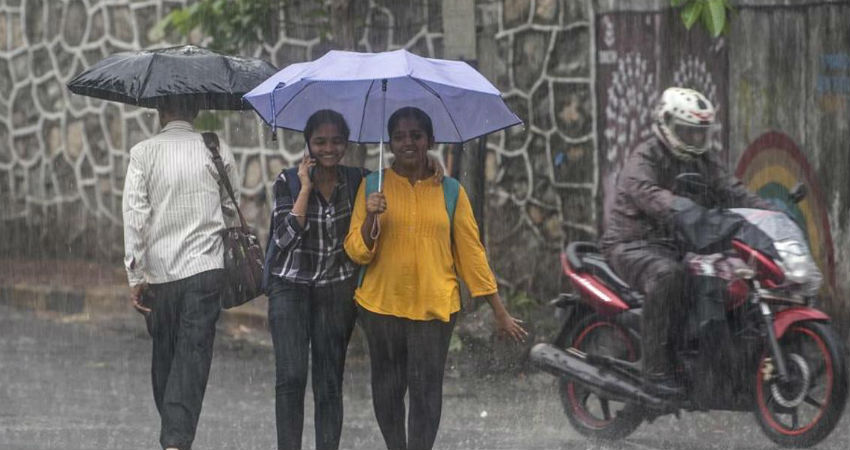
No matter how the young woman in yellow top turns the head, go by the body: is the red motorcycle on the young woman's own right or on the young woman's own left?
on the young woman's own left

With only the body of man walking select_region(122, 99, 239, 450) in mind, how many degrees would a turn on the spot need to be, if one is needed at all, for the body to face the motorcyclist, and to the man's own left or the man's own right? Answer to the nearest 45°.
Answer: approximately 90° to the man's own right

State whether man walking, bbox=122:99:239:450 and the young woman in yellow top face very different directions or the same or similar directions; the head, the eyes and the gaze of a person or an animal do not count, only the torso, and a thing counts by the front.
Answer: very different directions

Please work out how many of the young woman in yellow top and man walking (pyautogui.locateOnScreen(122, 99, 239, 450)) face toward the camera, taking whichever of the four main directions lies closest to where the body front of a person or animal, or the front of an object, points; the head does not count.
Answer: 1

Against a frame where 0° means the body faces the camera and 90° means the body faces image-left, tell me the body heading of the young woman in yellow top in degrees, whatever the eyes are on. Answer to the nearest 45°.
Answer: approximately 0°

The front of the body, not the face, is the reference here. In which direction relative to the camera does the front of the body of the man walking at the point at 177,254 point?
away from the camera

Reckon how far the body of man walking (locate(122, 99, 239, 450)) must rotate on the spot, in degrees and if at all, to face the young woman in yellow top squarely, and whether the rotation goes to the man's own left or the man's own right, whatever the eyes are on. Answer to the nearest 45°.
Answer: approximately 135° to the man's own right

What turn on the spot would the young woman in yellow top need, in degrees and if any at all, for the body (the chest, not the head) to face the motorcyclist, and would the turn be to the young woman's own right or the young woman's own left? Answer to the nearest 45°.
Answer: approximately 135° to the young woman's own left

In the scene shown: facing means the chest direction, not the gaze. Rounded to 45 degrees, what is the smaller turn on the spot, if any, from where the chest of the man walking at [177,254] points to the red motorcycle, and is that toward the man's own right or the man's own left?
approximately 90° to the man's own right

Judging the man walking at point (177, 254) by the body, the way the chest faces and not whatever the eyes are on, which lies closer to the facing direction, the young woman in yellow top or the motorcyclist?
the motorcyclist
